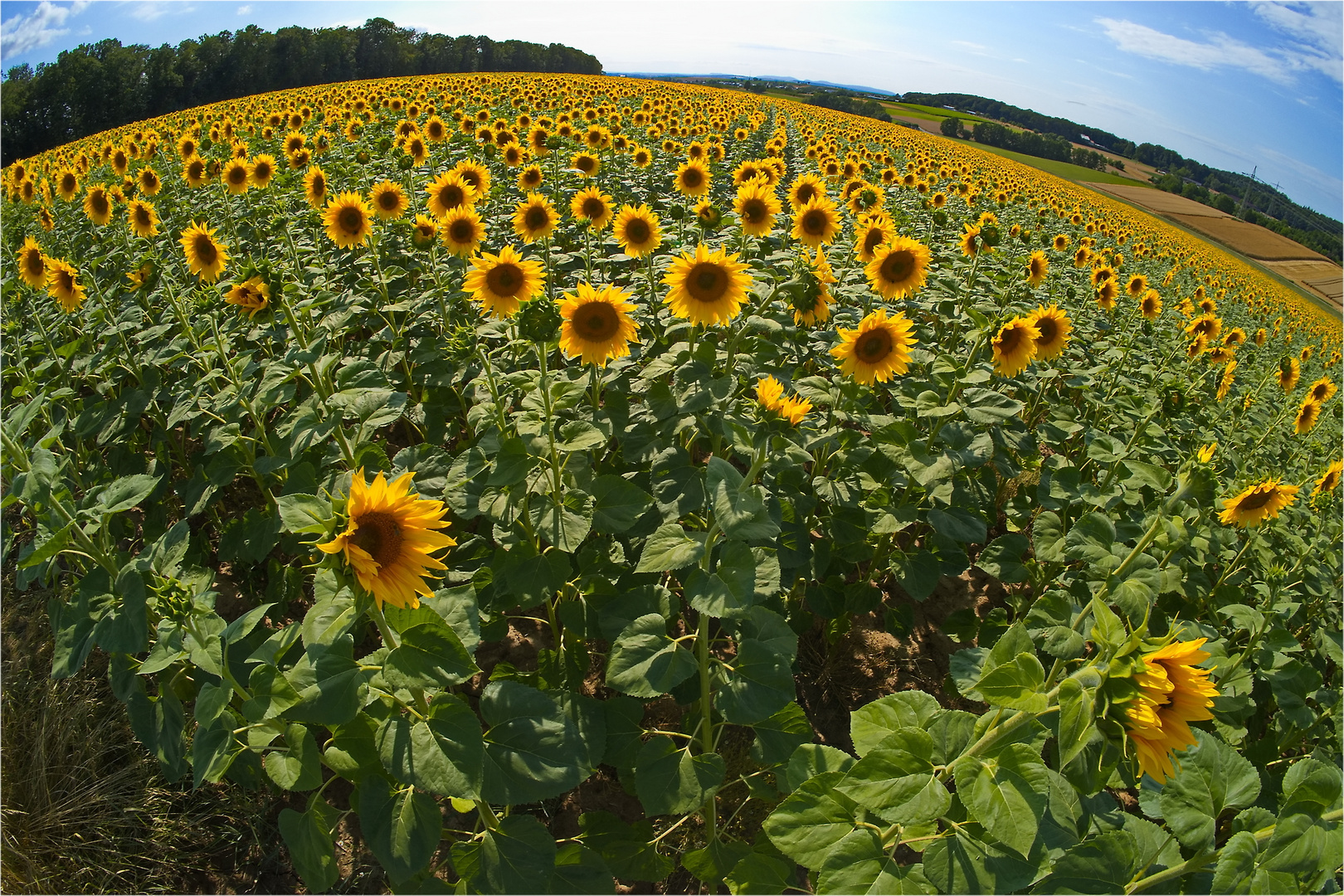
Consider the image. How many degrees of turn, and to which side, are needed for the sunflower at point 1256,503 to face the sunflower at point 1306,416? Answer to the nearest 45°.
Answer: approximately 135° to its left

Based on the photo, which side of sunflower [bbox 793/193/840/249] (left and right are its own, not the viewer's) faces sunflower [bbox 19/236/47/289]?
right

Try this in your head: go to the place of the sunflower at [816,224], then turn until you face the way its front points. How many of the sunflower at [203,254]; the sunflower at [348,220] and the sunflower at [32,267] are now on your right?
3

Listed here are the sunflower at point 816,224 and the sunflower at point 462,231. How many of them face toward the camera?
2
